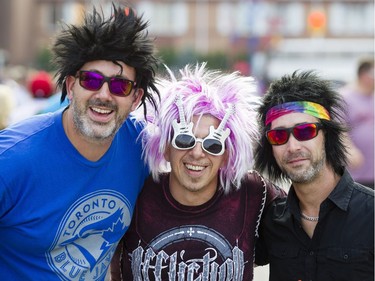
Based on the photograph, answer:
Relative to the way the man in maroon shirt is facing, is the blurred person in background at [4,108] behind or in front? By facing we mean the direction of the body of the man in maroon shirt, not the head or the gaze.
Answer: behind

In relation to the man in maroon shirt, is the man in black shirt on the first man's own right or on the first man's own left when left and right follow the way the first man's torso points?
on the first man's own left

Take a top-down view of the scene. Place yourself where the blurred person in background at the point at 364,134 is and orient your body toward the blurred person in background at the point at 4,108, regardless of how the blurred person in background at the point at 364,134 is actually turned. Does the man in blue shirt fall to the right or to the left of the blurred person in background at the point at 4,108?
left

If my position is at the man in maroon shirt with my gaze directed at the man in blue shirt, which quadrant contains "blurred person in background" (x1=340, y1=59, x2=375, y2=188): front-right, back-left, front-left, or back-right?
back-right

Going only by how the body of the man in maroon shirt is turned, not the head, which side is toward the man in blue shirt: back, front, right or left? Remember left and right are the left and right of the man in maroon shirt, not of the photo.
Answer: right

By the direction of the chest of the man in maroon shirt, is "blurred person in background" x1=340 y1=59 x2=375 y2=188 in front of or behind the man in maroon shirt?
behind

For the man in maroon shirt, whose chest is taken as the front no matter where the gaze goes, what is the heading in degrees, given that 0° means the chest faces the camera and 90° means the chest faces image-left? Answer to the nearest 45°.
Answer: approximately 0°
